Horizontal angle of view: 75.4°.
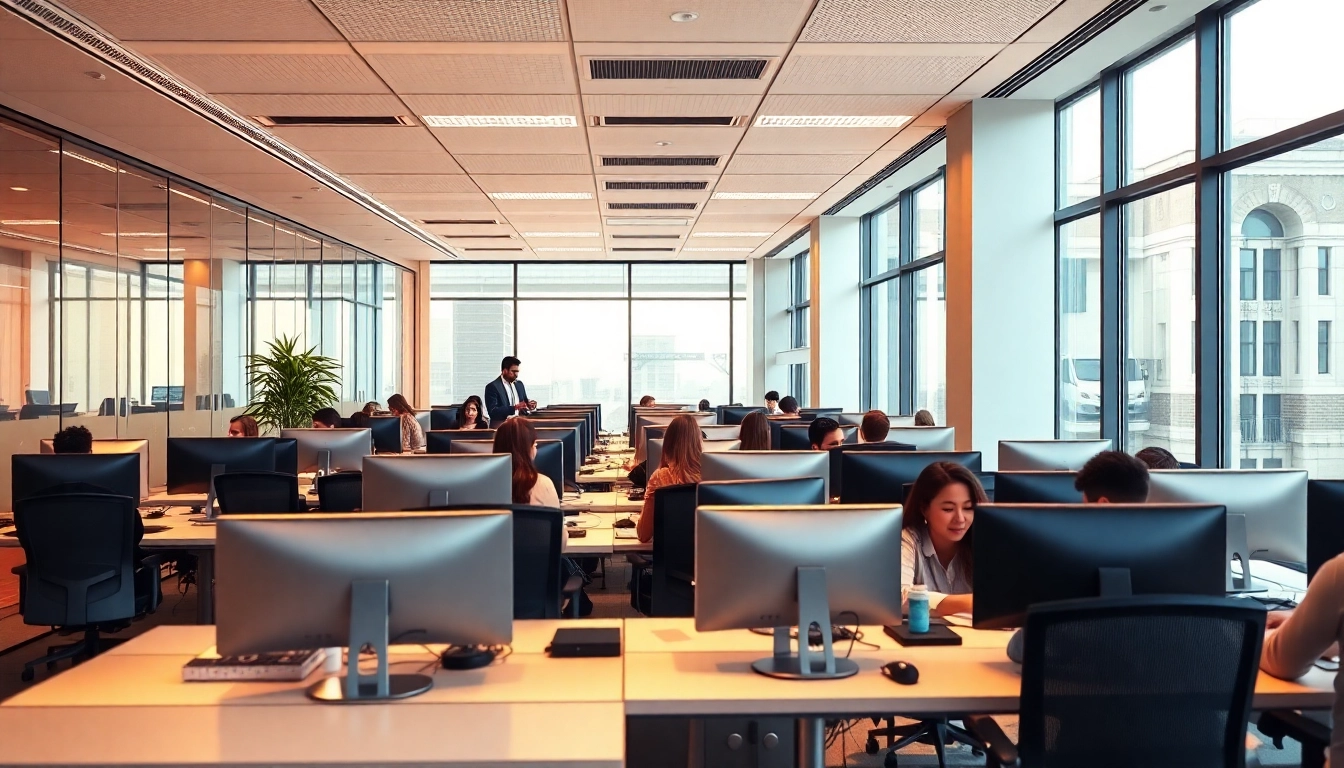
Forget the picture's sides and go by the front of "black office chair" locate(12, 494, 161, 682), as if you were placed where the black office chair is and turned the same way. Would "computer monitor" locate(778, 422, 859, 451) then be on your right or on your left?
on your right

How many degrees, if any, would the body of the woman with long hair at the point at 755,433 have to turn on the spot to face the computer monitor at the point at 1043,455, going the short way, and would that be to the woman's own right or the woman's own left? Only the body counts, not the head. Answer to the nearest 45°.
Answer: approximately 135° to the woman's own right

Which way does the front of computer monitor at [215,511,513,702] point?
away from the camera

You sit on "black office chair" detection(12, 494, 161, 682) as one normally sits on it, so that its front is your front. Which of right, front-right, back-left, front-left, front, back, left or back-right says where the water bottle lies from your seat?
back-right

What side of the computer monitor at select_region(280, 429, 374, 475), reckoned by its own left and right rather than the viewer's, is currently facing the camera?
back

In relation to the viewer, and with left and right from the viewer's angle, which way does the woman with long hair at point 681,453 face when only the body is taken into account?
facing away from the viewer

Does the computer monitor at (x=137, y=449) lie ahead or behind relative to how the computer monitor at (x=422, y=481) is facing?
ahead

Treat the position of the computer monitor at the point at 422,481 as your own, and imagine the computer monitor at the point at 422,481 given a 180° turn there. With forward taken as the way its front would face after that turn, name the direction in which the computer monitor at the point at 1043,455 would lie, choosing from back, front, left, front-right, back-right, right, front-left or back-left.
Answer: left

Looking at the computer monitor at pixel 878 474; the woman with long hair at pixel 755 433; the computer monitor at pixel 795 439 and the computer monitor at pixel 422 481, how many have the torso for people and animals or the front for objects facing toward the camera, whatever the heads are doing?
2

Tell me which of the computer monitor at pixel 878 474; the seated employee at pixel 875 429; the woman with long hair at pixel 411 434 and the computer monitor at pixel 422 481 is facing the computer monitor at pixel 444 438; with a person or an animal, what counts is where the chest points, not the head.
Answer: the computer monitor at pixel 422 481
